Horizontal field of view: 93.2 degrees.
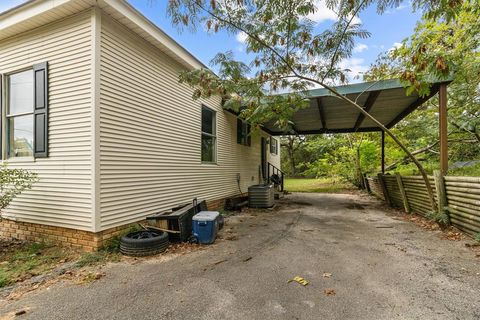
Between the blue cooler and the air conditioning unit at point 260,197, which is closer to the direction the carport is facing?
the blue cooler

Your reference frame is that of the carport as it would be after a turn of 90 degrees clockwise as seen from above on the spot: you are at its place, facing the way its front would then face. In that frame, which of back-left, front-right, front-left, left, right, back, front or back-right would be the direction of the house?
front-left

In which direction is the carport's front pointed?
toward the camera

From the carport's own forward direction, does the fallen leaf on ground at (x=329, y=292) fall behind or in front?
in front

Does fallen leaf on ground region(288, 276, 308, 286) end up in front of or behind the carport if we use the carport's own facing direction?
in front

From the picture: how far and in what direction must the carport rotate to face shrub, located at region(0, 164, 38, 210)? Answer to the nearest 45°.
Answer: approximately 45° to its right

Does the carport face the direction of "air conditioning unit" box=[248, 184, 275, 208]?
no

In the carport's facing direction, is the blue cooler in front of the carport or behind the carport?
in front
